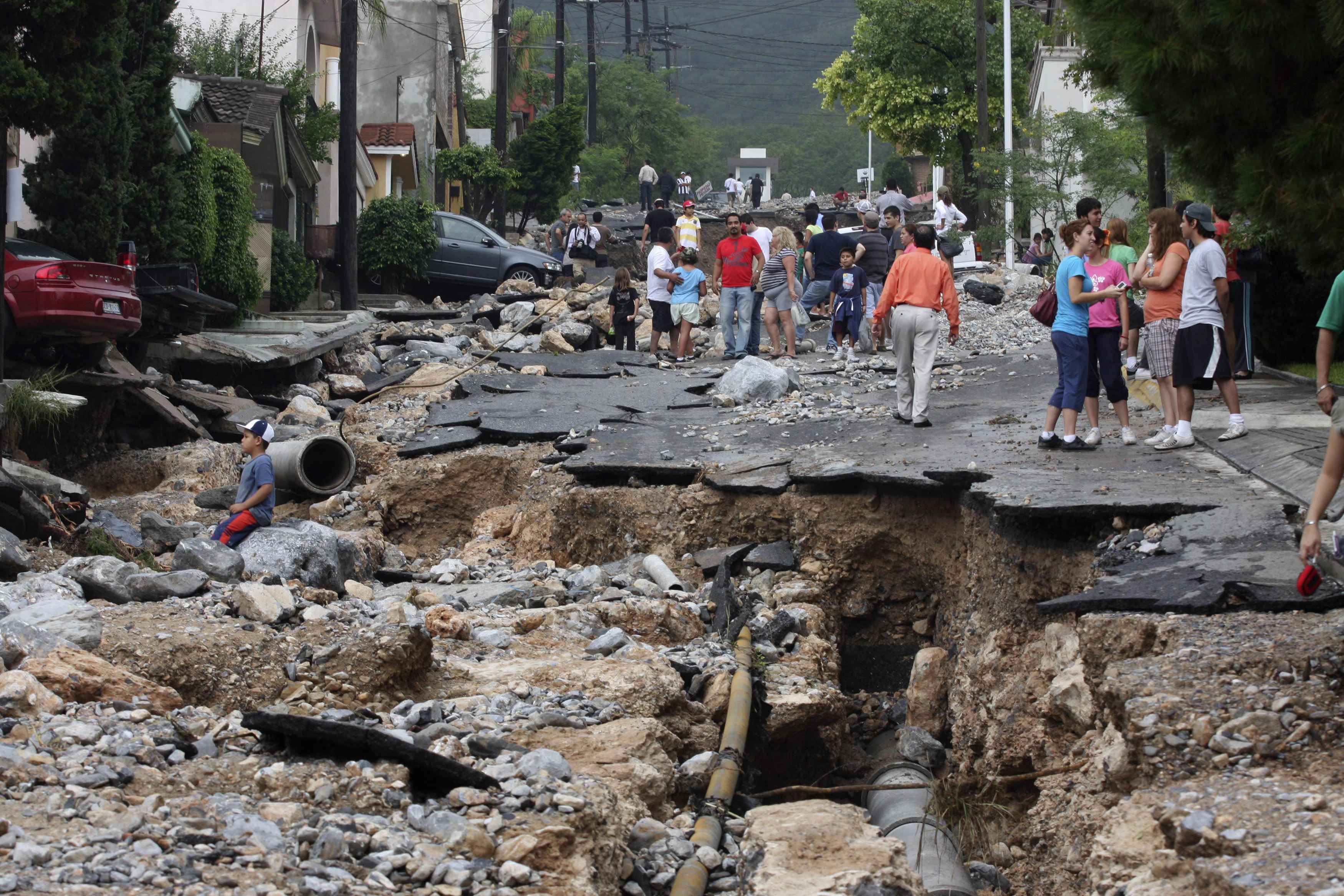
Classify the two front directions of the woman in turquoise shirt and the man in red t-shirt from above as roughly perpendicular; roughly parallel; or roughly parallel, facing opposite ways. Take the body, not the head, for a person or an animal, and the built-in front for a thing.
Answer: roughly perpendicular

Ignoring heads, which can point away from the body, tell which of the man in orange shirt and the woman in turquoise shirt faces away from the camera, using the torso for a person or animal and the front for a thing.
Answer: the man in orange shirt

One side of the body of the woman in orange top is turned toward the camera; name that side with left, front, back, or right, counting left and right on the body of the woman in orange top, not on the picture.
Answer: left

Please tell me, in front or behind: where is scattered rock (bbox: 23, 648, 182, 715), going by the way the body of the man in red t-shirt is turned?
in front

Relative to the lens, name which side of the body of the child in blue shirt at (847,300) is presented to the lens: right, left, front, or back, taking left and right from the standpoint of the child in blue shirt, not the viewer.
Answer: front

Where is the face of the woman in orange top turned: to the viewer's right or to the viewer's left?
to the viewer's left

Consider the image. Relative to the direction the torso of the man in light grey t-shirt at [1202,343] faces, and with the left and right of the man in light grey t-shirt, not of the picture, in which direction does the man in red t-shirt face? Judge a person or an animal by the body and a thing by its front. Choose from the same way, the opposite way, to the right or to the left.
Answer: to the left

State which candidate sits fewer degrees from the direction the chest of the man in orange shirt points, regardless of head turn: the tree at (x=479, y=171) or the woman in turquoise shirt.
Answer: the tree

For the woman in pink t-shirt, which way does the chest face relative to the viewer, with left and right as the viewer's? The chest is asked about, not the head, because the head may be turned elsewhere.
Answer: facing the viewer and to the left of the viewer

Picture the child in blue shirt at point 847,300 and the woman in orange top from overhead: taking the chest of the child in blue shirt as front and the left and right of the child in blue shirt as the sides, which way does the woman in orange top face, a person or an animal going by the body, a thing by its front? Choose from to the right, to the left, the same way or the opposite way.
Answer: to the right

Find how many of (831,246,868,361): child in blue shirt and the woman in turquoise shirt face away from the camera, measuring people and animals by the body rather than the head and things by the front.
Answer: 0

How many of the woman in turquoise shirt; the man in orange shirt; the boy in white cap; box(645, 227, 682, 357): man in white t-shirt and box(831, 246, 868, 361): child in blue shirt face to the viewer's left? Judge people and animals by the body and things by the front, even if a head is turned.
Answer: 1
